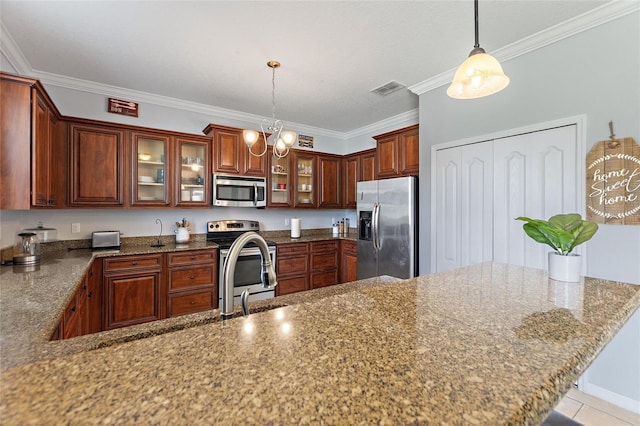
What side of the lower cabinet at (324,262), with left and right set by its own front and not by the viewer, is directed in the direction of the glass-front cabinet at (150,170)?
right

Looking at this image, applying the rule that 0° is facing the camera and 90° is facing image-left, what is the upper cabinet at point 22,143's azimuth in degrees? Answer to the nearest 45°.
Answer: approximately 270°

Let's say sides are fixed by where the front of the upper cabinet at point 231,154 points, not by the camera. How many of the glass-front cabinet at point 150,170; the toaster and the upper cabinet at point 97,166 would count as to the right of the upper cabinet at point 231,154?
3

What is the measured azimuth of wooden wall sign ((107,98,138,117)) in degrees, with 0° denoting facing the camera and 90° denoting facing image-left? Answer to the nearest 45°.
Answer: approximately 0°

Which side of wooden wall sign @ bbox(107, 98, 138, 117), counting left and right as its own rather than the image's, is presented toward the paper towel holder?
left

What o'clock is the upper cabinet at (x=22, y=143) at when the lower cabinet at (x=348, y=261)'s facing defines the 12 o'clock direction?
The upper cabinet is roughly at 3 o'clock from the lower cabinet.
